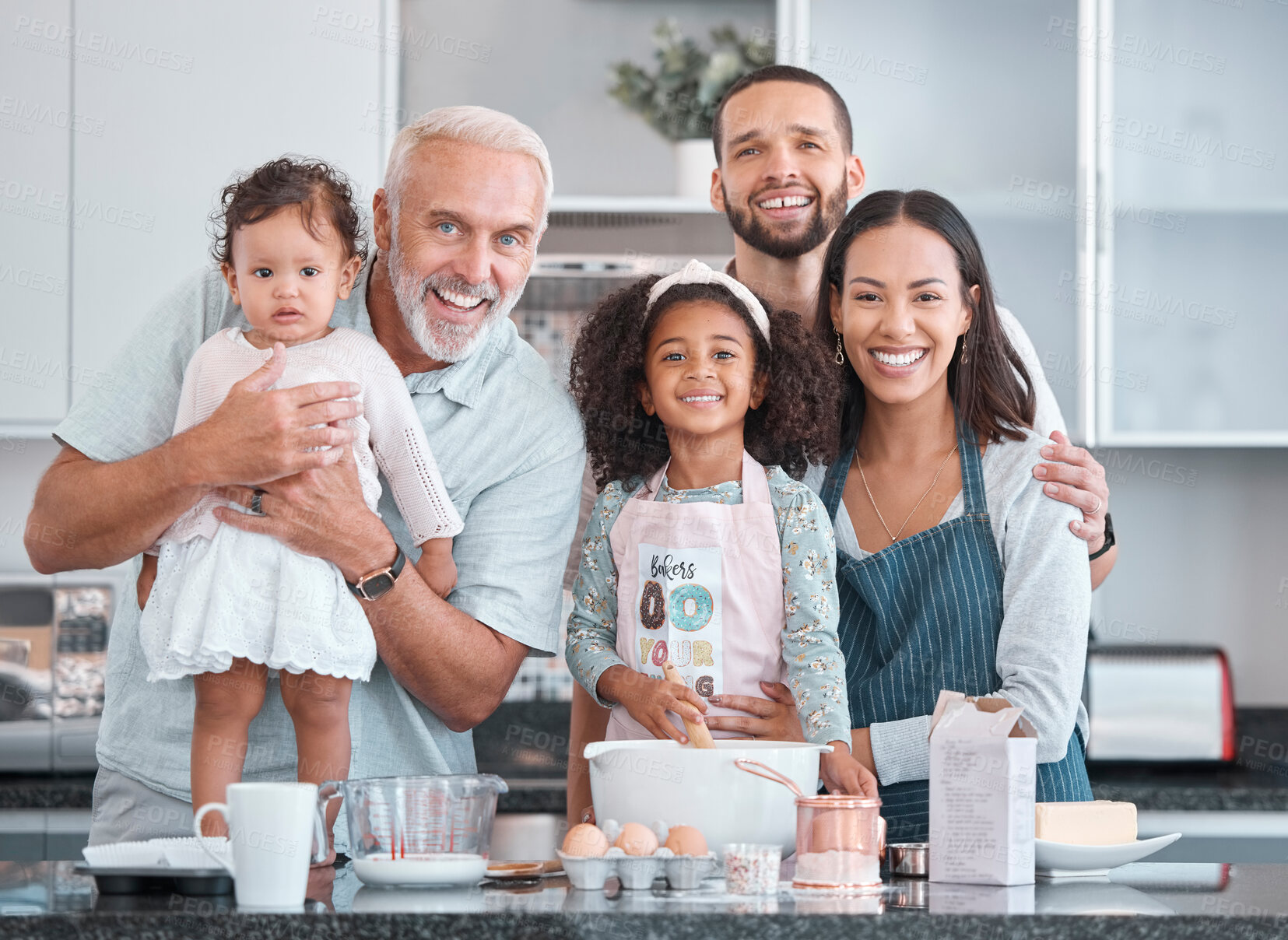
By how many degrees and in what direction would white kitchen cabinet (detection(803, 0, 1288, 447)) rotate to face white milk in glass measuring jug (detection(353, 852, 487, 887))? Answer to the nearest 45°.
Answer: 0° — it already faces it

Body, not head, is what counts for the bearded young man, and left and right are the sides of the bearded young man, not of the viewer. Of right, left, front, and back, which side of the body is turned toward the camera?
front

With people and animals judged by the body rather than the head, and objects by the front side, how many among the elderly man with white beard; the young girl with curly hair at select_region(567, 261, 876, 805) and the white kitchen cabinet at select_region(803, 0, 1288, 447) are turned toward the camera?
3

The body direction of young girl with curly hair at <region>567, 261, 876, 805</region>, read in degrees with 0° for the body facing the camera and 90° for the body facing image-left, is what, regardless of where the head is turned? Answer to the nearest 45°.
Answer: approximately 0°

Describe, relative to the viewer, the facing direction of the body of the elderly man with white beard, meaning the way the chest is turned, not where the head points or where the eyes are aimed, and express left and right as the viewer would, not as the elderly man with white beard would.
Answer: facing the viewer
